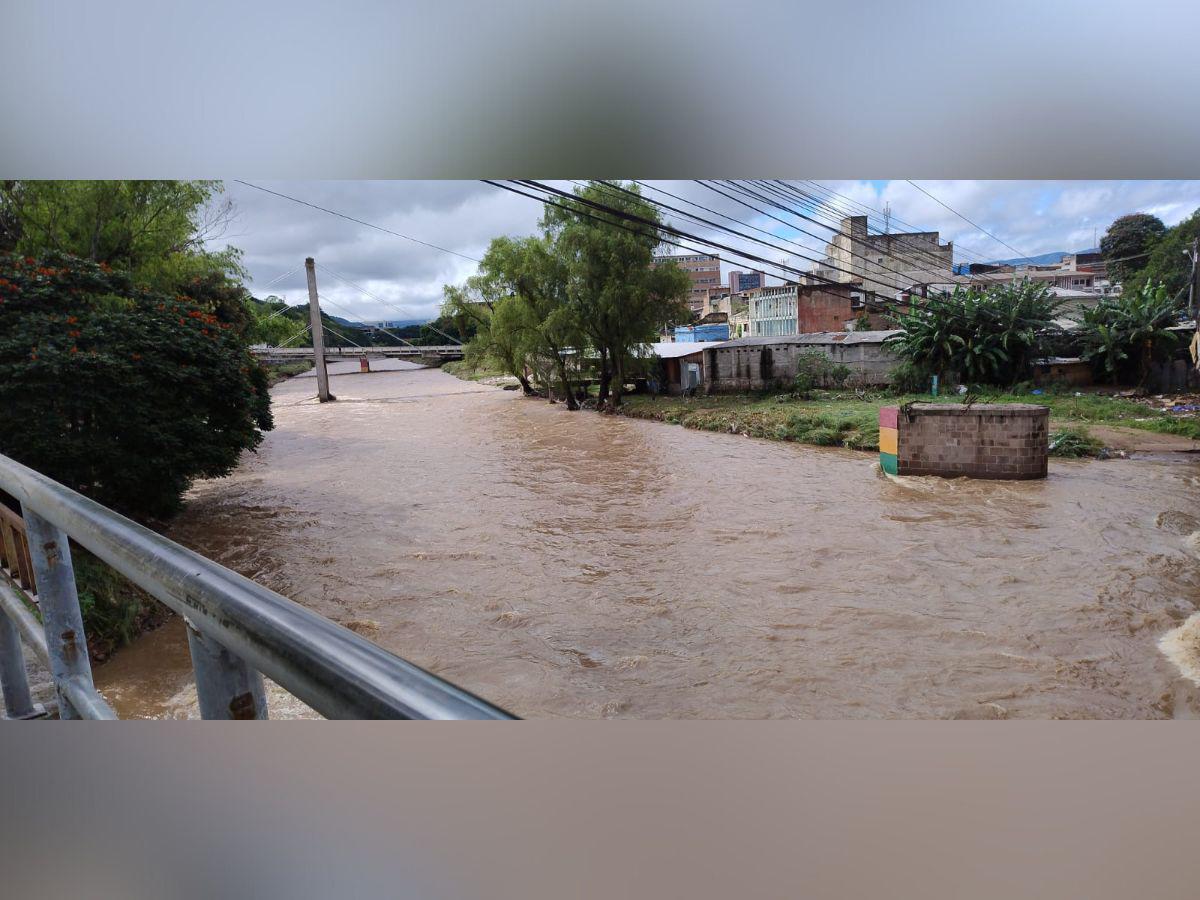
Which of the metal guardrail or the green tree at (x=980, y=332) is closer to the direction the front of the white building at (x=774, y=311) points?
the metal guardrail

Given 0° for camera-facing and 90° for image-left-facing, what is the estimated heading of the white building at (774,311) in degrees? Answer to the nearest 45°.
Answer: approximately 45°
